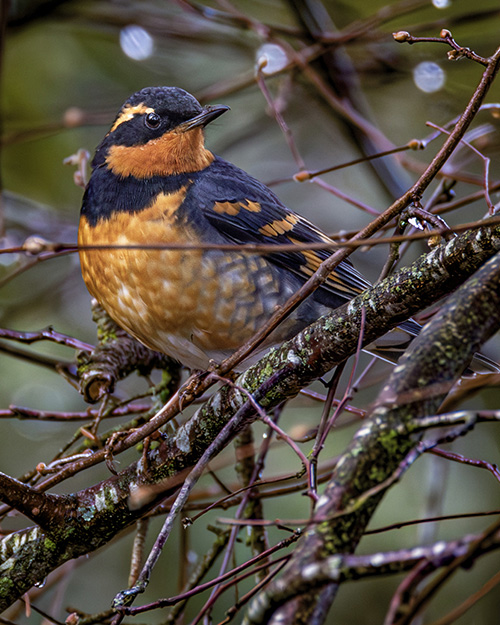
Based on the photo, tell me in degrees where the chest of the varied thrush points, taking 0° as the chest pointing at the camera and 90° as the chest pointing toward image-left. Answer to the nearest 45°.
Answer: approximately 45°
